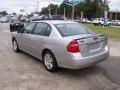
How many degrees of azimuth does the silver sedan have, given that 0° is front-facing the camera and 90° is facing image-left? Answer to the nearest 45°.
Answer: approximately 135°
